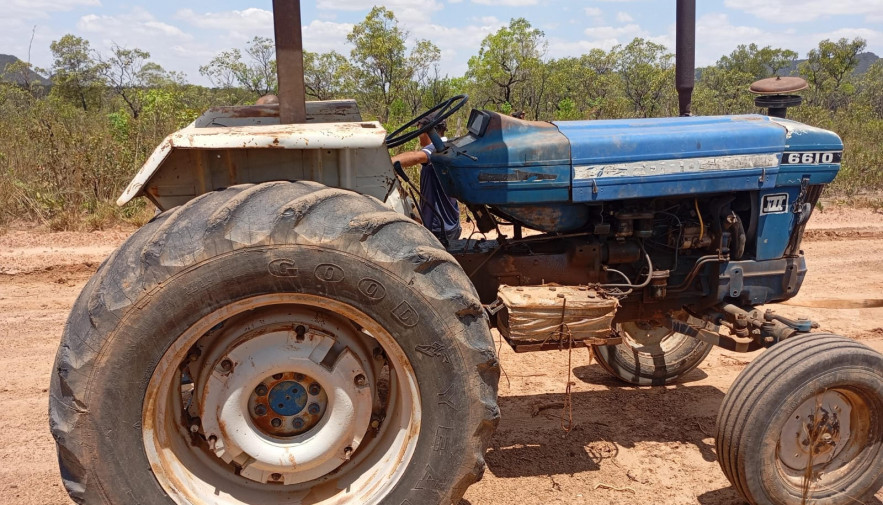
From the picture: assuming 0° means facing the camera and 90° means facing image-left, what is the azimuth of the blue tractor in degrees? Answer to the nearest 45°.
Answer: approximately 270°

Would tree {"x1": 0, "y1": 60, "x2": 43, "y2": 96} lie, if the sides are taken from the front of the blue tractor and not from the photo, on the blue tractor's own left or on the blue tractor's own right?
on the blue tractor's own left

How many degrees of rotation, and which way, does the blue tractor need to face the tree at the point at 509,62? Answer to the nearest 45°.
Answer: approximately 90° to its left

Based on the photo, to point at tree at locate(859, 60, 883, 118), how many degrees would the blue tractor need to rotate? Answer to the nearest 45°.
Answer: approximately 45° to its left

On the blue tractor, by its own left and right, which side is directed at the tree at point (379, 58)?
left

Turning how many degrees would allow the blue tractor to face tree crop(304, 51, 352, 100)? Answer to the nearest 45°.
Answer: approximately 90° to its left

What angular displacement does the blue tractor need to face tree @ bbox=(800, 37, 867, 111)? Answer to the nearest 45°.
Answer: approximately 45° to its left

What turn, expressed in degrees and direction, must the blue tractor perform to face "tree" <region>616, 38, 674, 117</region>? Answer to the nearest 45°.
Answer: approximately 90° to its left

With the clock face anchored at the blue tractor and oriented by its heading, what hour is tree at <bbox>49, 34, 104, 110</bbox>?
The tree is roughly at 8 o'clock from the blue tractor.
